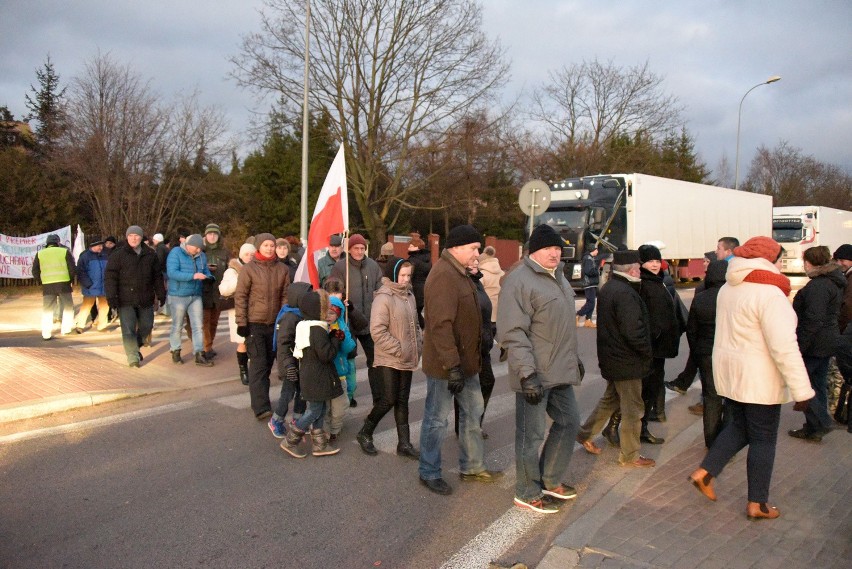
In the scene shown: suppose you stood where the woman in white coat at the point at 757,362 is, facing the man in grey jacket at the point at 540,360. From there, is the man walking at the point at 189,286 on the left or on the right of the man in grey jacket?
right

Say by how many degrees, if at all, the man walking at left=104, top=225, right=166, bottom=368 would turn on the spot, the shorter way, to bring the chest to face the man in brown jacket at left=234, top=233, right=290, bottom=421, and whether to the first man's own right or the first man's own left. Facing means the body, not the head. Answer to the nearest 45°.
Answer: approximately 45° to the first man's own left

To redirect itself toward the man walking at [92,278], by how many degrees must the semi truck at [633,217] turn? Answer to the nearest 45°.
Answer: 0° — it already faces them
